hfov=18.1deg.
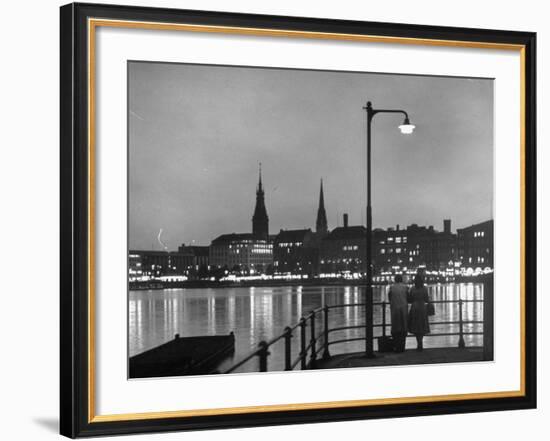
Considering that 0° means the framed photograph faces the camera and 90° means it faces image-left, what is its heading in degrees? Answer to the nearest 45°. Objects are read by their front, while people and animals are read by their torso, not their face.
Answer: approximately 315°
